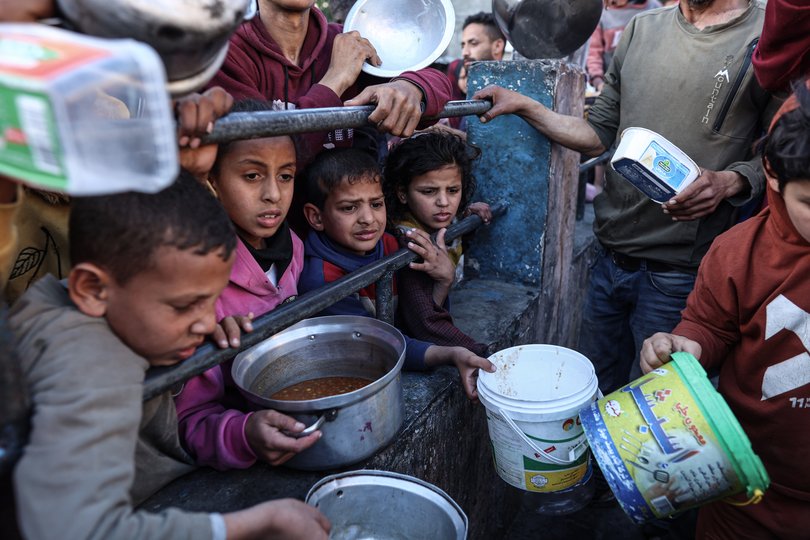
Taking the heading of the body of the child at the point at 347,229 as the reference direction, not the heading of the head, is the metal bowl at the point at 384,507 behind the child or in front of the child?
in front

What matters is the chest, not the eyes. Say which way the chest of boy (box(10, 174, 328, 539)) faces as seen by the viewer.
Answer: to the viewer's right

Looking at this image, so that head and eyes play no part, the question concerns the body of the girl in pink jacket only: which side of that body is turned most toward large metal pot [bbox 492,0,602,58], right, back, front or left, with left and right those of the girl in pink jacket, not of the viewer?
left

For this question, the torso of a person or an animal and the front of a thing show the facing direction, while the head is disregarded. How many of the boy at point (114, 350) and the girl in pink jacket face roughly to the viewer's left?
0

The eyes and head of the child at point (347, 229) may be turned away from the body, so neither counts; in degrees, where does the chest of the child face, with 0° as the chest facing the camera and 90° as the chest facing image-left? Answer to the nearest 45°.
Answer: approximately 315°

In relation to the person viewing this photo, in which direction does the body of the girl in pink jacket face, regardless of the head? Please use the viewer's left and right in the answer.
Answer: facing the viewer and to the right of the viewer

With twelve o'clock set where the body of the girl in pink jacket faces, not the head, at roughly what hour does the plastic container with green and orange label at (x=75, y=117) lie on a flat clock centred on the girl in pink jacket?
The plastic container with green and orange label is roughly at 2 o'clock from the girl in pink jacket.

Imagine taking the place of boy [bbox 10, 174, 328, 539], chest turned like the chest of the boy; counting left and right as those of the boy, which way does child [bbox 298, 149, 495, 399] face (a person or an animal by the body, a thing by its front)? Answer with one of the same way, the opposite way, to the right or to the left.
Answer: to the right

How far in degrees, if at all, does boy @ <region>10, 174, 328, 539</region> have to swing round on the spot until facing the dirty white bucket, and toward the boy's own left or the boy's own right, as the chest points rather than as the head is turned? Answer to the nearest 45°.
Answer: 0° — they already face it
